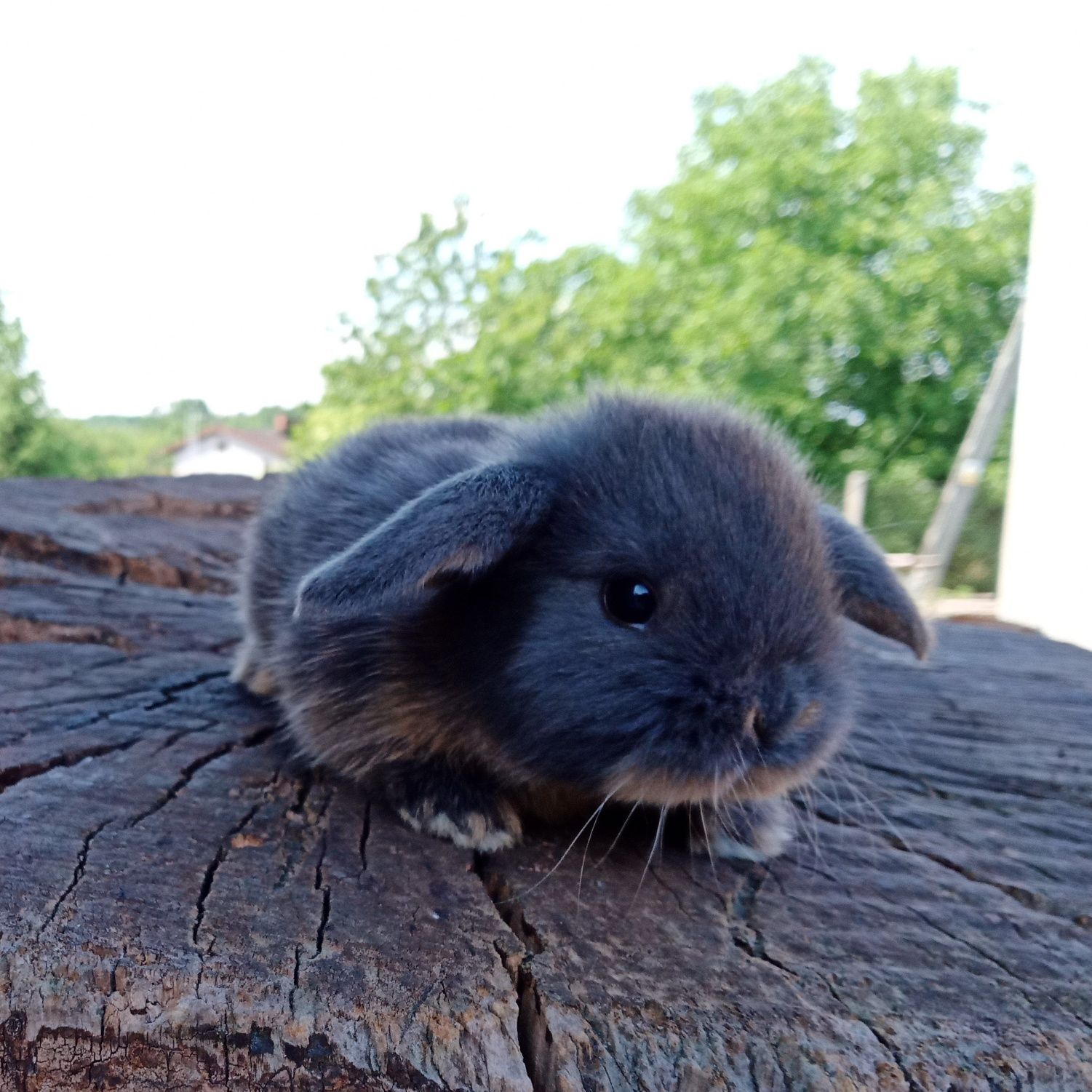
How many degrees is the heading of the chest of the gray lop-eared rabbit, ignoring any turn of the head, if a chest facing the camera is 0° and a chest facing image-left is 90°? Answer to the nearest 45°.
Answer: approximately 315°

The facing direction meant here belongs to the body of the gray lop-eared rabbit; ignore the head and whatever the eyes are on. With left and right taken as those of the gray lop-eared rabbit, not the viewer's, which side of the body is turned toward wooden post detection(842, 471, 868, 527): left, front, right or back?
left

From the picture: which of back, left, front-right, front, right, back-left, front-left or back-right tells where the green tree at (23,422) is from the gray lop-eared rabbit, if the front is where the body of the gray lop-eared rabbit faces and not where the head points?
back

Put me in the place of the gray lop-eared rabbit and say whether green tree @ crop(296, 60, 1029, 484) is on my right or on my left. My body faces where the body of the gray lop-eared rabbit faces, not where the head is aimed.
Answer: on my left
